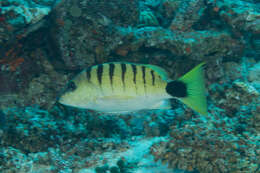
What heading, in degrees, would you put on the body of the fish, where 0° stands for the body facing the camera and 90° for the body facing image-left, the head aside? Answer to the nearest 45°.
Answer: approximately 90°

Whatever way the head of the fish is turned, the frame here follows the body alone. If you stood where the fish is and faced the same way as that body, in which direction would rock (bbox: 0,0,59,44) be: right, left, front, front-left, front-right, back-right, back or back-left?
front-right
